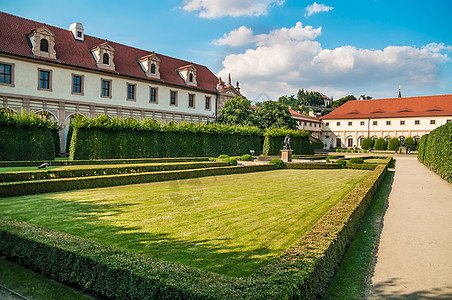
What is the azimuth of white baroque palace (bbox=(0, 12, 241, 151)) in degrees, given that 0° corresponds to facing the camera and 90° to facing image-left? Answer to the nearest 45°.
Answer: approximately 315°

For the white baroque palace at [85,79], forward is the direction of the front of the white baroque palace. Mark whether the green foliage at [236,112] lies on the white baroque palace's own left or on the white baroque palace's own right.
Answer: on the white baroque palace's own left

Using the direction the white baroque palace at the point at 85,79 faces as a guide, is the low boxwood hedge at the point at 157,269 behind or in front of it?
in front

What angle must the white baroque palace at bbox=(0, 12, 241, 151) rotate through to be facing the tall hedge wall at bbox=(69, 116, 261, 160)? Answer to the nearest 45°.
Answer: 0° — it already faces it

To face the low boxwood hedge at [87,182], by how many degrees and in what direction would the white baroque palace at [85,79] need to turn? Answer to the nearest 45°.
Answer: approximately 45° to its right

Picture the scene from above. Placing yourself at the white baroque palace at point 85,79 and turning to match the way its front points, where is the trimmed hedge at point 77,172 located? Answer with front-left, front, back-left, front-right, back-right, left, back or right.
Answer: front-right

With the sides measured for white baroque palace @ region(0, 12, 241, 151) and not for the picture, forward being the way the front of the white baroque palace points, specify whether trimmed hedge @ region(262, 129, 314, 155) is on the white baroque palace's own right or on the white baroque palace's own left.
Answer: on the white baroque palace's own left

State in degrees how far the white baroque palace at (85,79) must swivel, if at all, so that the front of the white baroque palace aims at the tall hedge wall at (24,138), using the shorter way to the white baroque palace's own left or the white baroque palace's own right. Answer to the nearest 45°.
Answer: approximately 45° to the white baroque palace's own right
